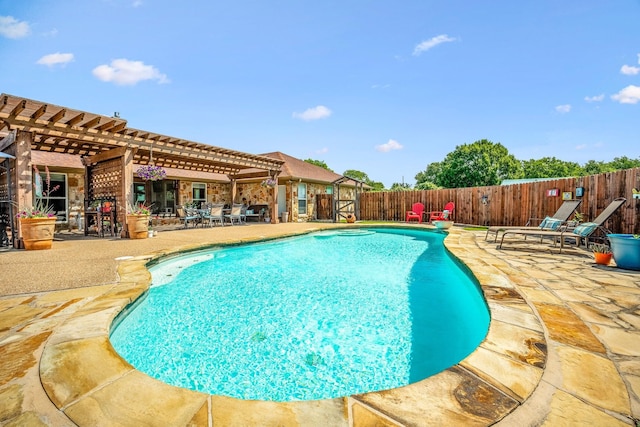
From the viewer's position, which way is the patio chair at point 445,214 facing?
facing the viewer and to the left of the viewer

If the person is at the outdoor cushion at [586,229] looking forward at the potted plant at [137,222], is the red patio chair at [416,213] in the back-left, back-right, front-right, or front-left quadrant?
front-right

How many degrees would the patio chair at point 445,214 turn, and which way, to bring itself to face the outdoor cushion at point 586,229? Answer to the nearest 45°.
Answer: approximately 45° to its left

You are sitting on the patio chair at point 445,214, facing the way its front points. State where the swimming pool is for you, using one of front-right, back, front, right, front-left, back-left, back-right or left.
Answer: front-left

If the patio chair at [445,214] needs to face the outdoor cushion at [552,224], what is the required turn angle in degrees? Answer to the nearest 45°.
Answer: approximately 45° to its left

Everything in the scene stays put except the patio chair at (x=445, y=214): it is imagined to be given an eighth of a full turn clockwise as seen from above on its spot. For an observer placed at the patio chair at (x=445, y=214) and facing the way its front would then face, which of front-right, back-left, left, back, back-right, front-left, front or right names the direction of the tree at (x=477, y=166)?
right

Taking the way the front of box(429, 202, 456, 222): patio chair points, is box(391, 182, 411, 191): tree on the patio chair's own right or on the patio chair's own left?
on the patio chair's own right

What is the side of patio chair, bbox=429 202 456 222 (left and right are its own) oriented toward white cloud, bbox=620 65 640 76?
back

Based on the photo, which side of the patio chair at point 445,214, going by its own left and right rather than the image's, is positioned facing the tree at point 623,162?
back

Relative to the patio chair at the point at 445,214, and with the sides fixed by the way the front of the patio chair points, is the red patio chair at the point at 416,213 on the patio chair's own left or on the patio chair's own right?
on the patio chair's own right

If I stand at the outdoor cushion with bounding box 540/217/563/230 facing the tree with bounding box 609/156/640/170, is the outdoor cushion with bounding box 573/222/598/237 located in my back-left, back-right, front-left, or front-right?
back-right
